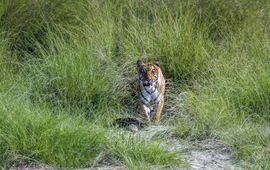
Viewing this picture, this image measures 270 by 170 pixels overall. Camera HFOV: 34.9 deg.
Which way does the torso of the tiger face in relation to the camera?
toward the camera
